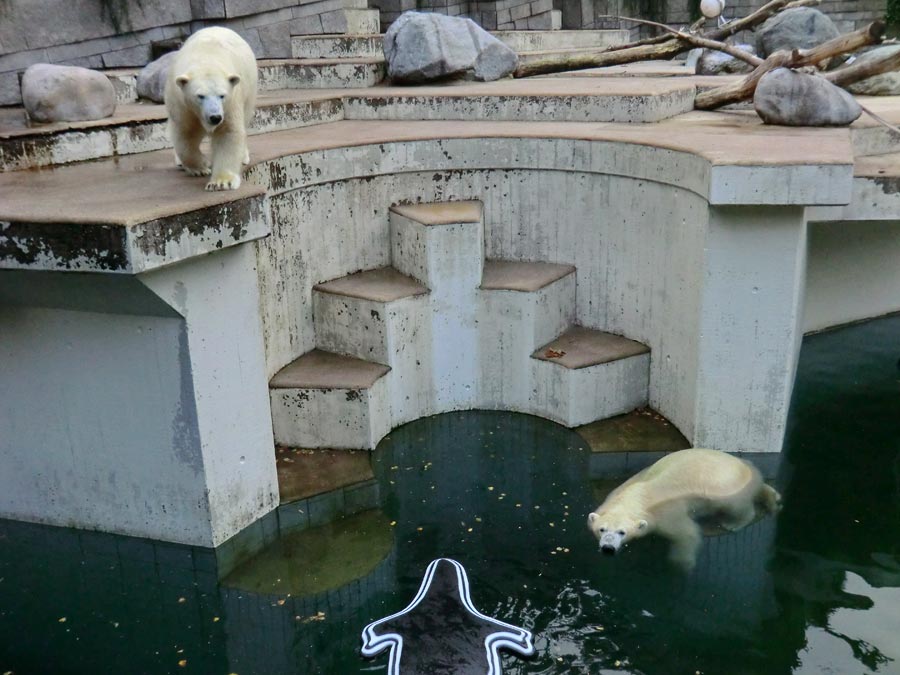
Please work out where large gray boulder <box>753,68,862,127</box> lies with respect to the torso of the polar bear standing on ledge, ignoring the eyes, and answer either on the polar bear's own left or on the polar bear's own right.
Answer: on the polar bear's own left

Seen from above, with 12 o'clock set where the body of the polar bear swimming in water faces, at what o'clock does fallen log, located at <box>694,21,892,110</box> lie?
The fallen log is roughly at 5 o'clock from the polar bear swimming in water.

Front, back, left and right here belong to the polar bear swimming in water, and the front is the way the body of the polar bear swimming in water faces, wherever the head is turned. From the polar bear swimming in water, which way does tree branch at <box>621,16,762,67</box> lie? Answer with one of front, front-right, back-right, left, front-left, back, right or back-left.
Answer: back-right

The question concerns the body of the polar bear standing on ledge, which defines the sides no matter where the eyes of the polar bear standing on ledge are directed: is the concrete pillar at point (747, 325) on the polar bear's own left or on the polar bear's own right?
on the polar bear's own left

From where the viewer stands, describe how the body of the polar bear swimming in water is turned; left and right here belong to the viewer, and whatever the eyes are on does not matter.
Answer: facing the viewer and to the left of the viewer

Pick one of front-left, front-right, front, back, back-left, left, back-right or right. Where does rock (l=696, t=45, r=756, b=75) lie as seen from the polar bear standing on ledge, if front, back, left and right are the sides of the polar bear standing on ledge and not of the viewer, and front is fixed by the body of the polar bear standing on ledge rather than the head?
back-left

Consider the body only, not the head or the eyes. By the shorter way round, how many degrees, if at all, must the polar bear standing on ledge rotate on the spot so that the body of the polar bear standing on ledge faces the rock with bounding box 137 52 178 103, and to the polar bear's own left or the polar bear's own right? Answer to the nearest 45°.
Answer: approximately 180°

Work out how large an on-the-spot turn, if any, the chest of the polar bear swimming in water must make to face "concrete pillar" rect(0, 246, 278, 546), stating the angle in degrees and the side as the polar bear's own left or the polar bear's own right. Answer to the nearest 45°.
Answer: approximately 45° to the polar bear's own right

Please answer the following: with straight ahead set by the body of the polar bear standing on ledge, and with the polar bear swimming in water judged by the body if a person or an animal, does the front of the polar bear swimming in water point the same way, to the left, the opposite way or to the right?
to the right

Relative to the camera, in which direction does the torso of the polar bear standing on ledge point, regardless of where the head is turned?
toward the camera

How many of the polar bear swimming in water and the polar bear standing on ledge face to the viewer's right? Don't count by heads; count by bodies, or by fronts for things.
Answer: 0

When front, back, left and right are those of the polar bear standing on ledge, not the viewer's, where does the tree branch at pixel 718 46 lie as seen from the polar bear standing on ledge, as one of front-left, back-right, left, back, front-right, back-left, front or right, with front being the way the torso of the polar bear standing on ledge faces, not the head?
back-left

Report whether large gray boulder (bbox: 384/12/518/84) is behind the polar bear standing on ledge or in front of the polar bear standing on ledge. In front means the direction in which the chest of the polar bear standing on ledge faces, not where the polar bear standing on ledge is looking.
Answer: behind

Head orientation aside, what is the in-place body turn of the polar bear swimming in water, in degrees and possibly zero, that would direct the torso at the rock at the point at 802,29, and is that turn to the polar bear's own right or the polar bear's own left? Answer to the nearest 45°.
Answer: approximately 135° to the polar bear's own right
